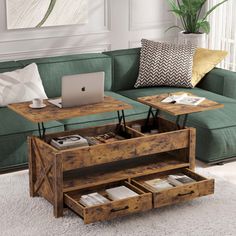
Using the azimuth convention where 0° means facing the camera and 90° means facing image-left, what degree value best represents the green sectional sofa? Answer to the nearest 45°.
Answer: approximately 315°

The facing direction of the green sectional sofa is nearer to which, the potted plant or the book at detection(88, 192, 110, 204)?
the book

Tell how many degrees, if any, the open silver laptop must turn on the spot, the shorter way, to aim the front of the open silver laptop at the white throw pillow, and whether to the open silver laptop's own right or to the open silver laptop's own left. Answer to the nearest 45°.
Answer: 0° — it already faces it

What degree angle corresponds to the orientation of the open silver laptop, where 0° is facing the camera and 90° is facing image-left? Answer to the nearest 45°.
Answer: approximately 135°

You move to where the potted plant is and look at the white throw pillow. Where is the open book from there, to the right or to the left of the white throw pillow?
left

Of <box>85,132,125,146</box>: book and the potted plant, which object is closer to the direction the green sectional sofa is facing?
the book

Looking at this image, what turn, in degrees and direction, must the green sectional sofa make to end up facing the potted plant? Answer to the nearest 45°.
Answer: approximately 90° to its left

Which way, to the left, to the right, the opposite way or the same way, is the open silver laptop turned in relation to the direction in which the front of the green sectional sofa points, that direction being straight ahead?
the opposite way
